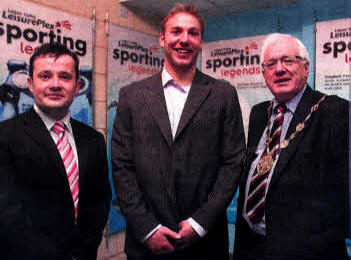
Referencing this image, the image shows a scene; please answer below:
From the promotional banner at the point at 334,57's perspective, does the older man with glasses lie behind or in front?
in front

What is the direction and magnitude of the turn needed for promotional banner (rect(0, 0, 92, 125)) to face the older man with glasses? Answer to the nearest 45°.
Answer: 0° — it already faces them

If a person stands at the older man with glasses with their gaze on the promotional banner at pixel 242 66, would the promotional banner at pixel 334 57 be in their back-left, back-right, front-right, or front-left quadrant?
front-right

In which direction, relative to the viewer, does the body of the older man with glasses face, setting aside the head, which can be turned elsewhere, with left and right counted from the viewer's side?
facing the viewer and to the left of the viewer

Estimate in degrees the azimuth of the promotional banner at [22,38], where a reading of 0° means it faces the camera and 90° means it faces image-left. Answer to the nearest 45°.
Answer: approximately 315°

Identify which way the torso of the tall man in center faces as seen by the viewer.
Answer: toward the camera

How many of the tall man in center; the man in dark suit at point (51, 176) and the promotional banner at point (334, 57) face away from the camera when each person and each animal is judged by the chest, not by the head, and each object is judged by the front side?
0

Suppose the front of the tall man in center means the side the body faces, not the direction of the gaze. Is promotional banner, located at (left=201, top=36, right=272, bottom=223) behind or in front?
behind

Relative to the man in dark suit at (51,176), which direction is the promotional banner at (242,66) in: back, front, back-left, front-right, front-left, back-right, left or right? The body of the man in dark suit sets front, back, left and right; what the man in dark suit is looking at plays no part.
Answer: left

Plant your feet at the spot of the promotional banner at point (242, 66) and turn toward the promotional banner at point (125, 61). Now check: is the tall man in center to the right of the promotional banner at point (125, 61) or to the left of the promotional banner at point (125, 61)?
left

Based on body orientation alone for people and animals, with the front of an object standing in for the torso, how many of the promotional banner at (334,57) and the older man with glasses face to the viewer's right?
0

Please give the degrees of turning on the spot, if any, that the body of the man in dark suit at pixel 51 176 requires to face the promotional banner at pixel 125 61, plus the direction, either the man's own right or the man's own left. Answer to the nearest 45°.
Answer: approximately 135° to the man's own left

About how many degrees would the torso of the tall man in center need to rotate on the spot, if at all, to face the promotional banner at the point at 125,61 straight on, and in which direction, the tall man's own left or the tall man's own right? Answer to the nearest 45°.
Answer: approximately 180°

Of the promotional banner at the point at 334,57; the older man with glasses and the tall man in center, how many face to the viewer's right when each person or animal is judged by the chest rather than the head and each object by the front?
0
